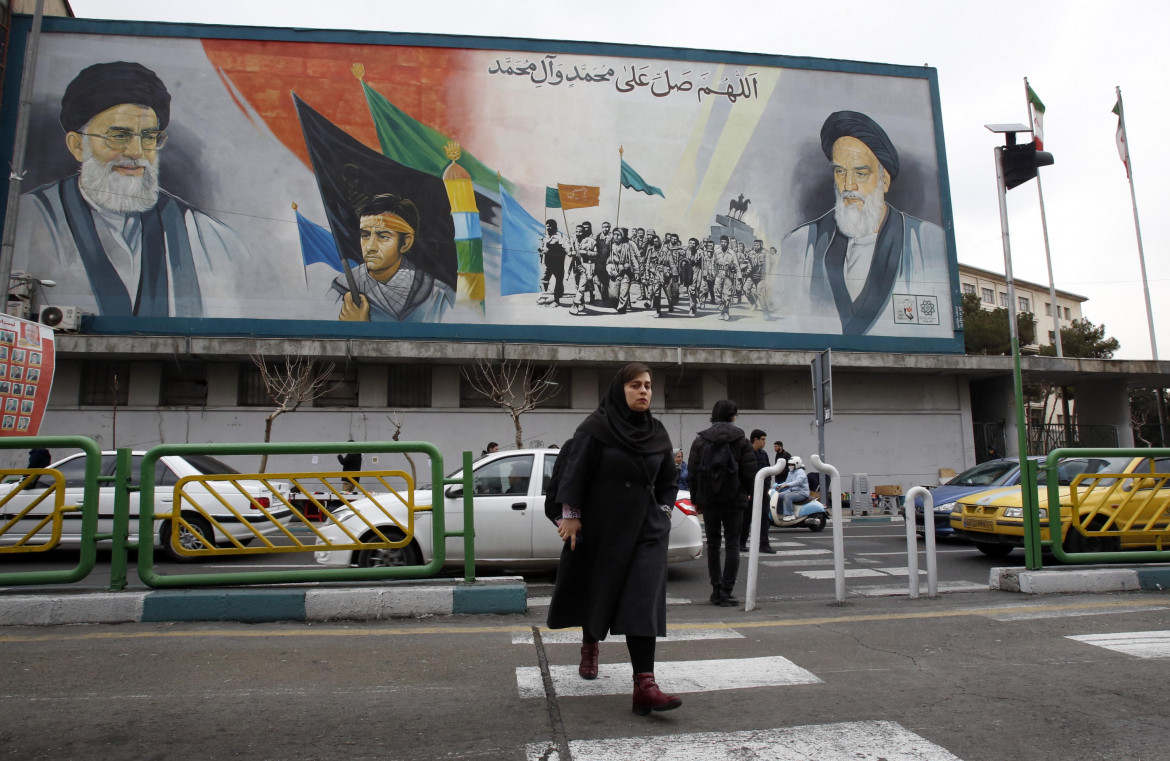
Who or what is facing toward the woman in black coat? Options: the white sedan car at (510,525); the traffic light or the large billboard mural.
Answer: the large billboard mural

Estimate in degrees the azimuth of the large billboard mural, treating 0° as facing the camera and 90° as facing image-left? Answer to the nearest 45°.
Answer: approximately 0°

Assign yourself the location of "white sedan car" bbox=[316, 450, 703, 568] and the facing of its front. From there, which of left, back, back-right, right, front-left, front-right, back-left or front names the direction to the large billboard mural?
right

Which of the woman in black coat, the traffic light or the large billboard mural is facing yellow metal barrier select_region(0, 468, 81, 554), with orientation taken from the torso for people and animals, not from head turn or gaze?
the large billboard mural

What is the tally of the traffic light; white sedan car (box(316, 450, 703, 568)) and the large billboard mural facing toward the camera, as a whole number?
1

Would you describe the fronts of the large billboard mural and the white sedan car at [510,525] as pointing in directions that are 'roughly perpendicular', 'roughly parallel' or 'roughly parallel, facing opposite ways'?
roughly perpendicular

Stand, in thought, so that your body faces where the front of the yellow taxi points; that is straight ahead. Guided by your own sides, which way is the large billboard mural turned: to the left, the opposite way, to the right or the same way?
to the left

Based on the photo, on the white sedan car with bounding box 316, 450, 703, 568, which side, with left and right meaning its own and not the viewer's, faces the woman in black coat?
left

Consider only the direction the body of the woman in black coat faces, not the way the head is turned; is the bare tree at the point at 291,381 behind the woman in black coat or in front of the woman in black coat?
behind

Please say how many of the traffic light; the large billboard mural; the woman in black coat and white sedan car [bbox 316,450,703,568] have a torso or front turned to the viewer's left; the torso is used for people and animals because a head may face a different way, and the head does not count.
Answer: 1

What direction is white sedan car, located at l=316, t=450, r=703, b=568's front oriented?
to the viewer's left
